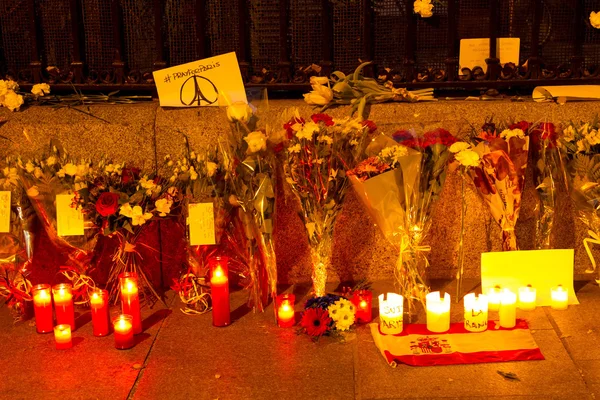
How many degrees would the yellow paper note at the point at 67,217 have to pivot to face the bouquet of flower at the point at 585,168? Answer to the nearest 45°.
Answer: approximately 90° to its left

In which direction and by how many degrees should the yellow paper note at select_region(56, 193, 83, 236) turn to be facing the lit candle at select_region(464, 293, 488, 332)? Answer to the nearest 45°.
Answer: approximately 45° to its left

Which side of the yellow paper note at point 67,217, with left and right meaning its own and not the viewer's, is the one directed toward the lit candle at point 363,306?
left

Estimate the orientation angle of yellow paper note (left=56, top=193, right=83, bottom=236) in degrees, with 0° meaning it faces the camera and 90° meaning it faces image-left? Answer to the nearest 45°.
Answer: approximately 0°

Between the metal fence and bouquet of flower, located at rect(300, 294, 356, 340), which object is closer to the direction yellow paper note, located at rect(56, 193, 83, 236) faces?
the bouquet of flower
